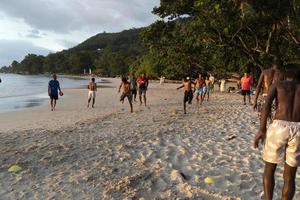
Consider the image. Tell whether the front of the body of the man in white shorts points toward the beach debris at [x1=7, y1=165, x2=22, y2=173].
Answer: no

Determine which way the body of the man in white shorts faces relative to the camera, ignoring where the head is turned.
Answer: away from the camera

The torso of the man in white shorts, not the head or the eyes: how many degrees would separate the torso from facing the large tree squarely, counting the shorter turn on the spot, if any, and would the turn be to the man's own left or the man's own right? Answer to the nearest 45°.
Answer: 0° — they already face it

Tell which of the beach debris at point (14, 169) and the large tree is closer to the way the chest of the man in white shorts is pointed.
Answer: the large tree
